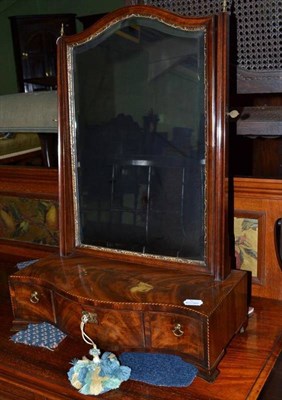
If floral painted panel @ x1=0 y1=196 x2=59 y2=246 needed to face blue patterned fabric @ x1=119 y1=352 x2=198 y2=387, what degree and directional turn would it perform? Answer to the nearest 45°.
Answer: approximately 45° to its left

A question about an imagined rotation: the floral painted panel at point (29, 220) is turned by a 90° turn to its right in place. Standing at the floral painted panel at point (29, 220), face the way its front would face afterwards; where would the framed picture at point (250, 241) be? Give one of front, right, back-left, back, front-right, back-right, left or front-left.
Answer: back

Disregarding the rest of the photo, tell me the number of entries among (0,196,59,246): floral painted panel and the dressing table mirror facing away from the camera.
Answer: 0

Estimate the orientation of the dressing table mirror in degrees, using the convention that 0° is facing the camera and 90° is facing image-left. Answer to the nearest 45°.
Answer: approximately 45°
